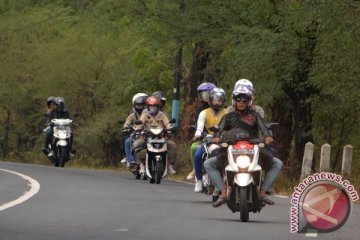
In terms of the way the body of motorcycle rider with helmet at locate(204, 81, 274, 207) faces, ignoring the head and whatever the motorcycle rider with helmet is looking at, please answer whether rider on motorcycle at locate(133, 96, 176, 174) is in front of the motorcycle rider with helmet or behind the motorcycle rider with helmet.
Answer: behind

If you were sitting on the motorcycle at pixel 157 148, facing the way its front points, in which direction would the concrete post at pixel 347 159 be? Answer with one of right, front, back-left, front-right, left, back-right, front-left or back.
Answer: left

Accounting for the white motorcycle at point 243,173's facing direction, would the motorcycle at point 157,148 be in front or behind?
behind

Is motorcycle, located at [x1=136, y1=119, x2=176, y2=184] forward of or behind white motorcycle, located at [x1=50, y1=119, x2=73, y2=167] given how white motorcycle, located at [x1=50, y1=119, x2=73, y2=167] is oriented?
forward
